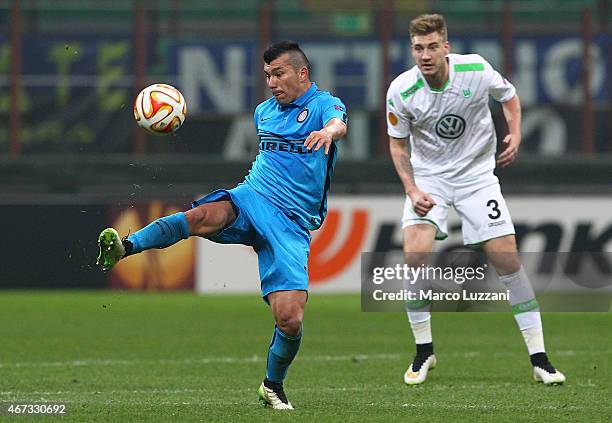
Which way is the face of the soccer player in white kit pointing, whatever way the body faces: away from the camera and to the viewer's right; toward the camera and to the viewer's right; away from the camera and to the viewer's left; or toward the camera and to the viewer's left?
toward the camera and to the viewer's left

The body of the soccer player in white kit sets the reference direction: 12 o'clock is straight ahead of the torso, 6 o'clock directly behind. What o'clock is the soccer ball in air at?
The soccer ball in air is roughly at 2 o'clock from the soccer player in white kit.

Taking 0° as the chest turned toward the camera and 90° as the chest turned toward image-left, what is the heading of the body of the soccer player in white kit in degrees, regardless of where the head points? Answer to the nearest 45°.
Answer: approximately 0°

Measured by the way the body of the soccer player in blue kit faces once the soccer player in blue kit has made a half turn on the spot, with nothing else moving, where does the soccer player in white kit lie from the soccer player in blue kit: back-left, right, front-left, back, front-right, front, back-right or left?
front

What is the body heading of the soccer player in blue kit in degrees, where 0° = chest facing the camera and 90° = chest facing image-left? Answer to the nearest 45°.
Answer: approximately 45°

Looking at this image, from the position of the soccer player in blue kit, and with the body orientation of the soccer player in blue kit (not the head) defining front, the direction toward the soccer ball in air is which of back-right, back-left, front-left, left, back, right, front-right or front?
right
